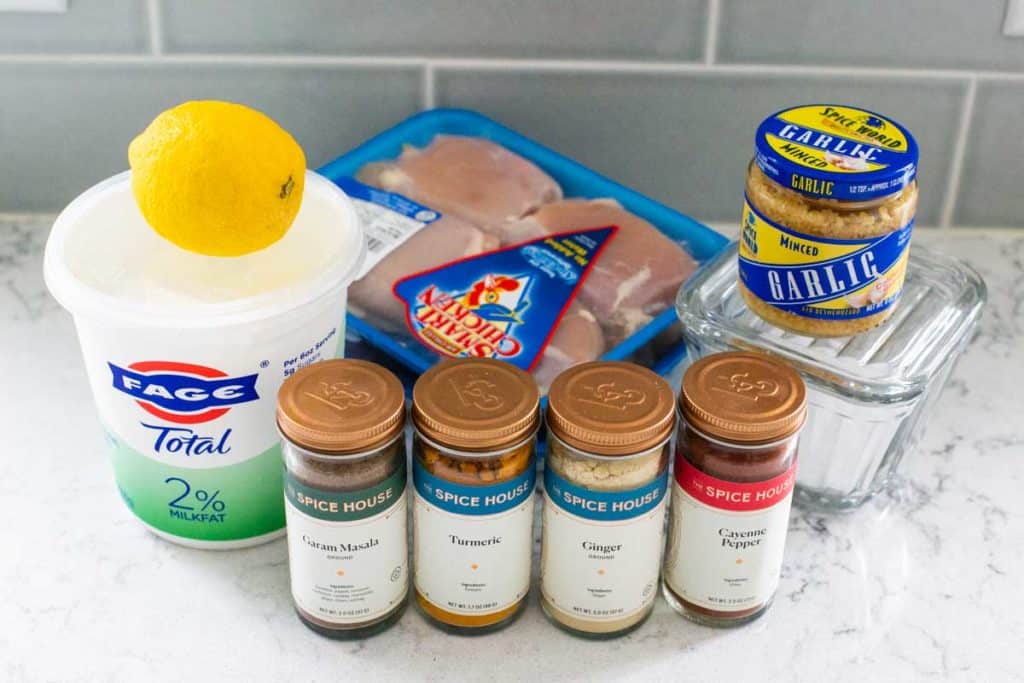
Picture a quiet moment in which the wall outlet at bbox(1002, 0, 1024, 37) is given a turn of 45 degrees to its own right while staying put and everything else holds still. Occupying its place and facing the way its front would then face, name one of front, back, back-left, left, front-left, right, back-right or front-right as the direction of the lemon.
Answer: front

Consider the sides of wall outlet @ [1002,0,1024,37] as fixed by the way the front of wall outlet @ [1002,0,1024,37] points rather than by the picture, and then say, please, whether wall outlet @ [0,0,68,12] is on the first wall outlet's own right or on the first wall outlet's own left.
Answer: on the first wall outlet's own right

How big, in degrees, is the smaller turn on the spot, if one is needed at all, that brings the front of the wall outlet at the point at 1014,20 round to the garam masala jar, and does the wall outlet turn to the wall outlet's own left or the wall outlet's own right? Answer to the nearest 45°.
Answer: approximately 45° to the wall outlet's own right

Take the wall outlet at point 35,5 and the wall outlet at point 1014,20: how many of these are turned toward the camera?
2

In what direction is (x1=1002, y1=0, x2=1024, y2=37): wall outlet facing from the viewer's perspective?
toward the camera

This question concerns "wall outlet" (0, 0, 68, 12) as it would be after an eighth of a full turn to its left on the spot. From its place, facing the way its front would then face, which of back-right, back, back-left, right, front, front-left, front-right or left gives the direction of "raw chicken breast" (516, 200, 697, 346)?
front
